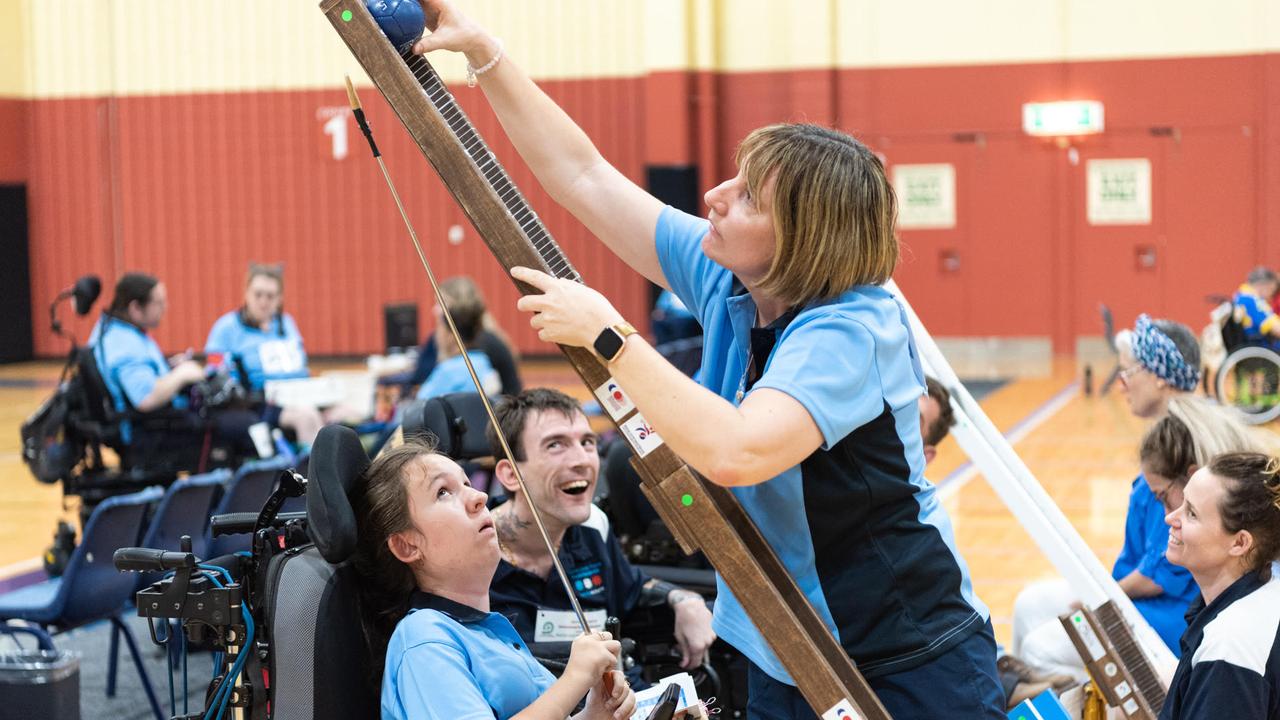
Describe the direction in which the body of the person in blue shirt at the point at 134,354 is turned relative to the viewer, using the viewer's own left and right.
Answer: facing to the right of the viewer

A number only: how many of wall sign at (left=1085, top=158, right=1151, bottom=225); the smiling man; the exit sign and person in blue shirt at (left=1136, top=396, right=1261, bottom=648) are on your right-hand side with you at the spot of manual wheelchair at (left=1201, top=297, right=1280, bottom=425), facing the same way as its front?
2

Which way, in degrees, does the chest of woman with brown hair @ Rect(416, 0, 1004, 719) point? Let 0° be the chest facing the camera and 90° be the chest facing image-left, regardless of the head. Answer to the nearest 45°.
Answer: approximately 90°

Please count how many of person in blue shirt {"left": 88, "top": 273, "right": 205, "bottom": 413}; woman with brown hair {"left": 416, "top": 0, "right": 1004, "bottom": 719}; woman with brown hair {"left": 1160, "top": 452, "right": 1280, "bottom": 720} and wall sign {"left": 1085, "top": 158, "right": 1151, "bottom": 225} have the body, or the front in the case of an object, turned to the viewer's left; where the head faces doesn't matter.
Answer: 2

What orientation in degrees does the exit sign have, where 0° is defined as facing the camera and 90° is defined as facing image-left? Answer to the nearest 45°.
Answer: approximately 0°

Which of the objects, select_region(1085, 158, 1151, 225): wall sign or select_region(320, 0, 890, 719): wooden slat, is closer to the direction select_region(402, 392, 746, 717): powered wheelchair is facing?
the wooden slat

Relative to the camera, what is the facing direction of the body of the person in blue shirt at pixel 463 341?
away from the camera

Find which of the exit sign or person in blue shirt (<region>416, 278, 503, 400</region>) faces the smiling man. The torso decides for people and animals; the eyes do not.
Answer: the exit sign
